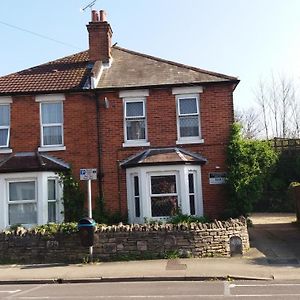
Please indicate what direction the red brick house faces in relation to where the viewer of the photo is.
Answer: facing the viewer

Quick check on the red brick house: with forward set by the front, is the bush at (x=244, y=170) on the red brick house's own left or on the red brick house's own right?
on the red brick house's own left
